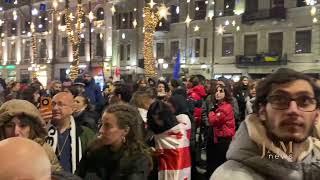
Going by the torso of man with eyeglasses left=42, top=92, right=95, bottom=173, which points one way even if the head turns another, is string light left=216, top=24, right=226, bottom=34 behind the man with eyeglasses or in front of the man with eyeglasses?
behind

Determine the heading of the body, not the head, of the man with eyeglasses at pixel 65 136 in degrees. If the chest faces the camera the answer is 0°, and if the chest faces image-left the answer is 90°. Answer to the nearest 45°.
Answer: approximately 45°

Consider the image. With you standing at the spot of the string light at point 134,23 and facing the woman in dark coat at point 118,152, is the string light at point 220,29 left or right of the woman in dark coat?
left

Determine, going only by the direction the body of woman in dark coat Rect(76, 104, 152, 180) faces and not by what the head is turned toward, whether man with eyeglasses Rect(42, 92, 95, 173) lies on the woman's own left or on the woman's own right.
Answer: on the woman's own right

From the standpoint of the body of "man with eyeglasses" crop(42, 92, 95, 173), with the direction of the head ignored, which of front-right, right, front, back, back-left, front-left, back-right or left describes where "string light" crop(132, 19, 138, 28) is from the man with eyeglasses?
back-right

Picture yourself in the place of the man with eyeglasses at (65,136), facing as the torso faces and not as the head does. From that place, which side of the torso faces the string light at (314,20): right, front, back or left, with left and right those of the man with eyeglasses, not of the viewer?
back

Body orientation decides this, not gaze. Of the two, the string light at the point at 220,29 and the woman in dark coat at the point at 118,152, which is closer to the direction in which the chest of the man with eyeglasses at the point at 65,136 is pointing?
the woman in dark coat
